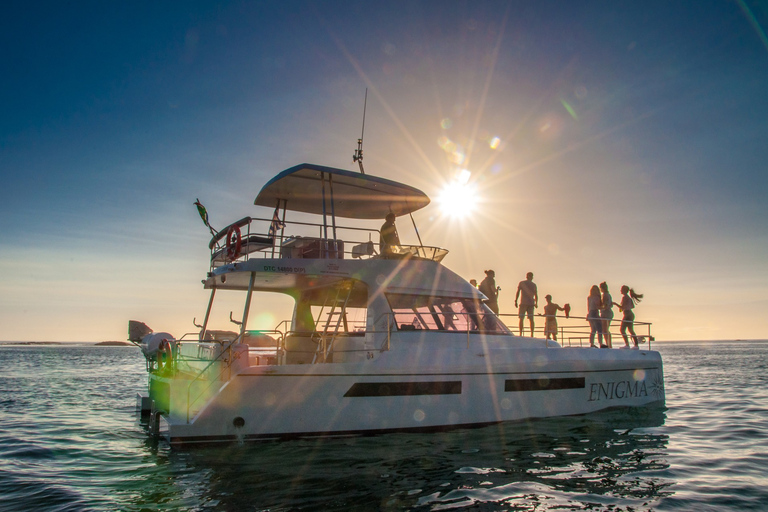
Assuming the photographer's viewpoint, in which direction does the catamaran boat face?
facing away from the viewer and to the right of the viewer

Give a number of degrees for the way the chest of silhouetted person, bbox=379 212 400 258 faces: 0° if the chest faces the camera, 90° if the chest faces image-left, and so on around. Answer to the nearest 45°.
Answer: approximately 270°

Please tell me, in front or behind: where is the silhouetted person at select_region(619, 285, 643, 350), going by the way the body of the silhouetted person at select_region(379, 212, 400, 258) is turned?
in front

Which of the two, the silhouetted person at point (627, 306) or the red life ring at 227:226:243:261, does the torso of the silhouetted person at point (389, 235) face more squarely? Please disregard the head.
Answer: the silhouetted person

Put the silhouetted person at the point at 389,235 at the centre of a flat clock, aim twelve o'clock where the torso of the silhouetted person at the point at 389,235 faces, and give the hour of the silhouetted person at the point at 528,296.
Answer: the silhouetted person at the point at 528,296 is roughly at 11 o'clock from the silhouetted person at the point at 389,235.

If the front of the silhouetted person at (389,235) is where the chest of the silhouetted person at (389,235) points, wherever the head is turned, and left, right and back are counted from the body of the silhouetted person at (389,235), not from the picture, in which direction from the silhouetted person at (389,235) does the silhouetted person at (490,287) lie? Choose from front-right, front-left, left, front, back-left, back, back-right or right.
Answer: front-left

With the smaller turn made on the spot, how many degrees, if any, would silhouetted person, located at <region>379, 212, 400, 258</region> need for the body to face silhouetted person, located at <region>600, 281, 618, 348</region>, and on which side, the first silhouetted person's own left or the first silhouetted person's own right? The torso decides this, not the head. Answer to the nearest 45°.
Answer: approximately 45° to the first silhouetted person's own left

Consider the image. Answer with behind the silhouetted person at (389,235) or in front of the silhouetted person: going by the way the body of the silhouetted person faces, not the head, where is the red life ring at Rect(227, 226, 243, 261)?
behind
